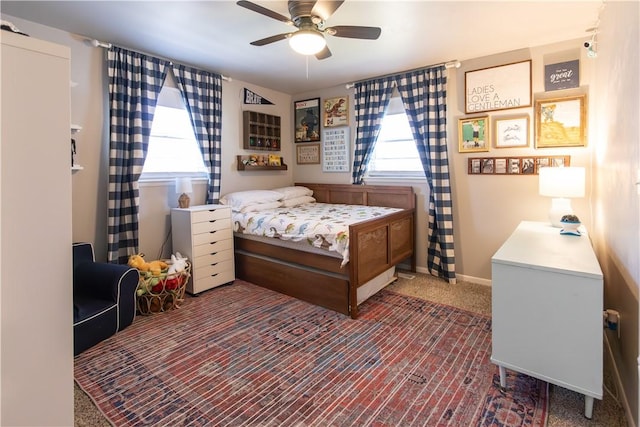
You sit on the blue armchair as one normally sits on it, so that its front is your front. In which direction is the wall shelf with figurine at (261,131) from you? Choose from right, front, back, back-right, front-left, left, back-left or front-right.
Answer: left

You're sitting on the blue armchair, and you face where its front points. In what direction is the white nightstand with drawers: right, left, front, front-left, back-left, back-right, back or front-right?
left

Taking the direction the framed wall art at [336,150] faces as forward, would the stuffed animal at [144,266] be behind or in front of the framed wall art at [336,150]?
in front

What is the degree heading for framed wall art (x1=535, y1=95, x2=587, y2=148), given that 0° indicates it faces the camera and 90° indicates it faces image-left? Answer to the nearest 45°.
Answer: approximately 0°

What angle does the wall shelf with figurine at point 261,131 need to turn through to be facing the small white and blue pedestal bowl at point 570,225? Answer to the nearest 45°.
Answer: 0° — it already faces it

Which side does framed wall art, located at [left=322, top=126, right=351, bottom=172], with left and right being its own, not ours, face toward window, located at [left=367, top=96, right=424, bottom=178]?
left

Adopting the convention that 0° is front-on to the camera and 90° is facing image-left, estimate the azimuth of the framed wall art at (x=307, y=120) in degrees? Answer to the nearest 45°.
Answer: approximately 45°

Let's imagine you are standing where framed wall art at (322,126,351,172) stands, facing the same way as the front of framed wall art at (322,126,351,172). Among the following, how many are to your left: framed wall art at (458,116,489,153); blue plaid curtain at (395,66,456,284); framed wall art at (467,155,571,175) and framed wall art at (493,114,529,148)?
4

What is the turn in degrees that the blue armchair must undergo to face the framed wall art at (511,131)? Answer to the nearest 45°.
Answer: approximately 45° to its left
